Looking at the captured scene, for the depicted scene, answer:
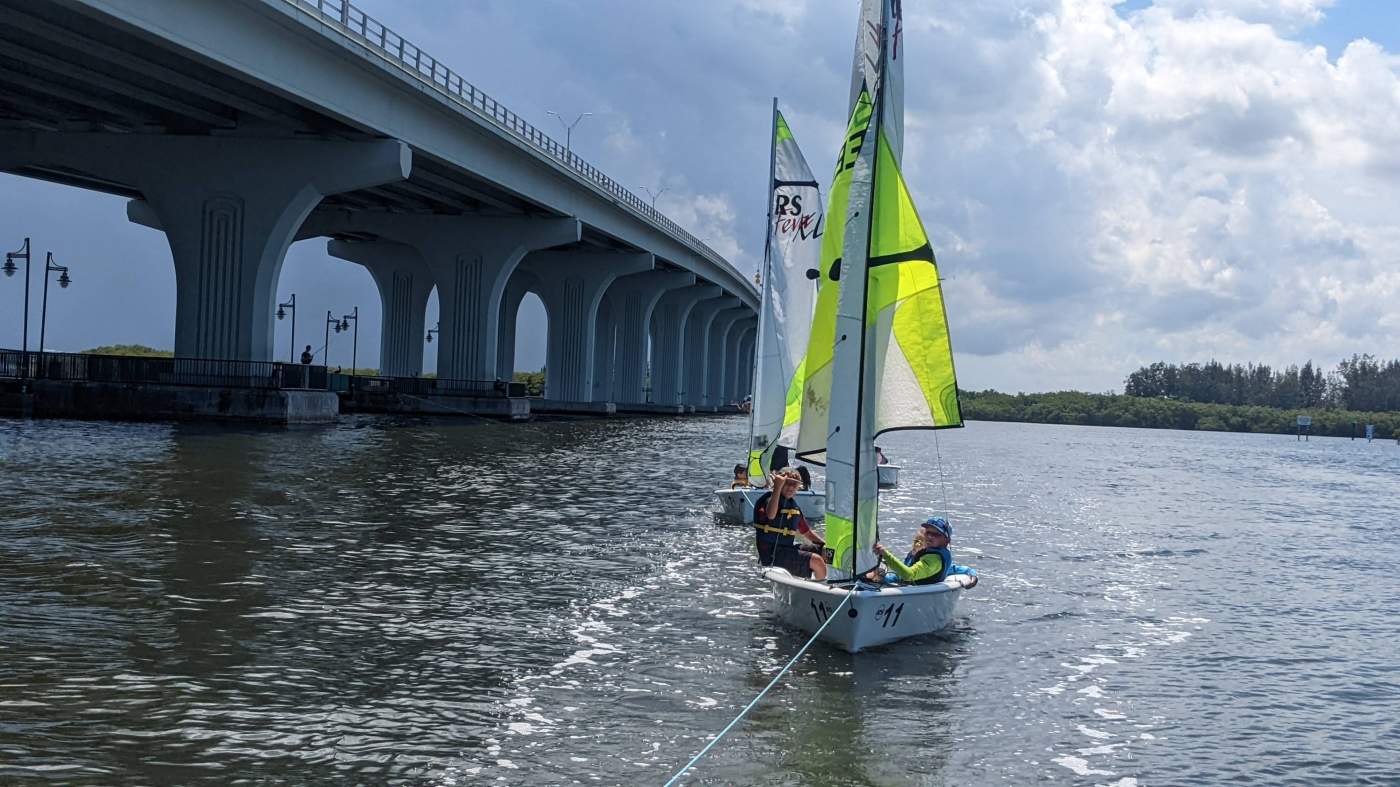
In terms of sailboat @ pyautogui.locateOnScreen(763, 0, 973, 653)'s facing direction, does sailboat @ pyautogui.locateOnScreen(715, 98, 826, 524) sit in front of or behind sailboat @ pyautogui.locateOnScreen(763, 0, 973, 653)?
behind

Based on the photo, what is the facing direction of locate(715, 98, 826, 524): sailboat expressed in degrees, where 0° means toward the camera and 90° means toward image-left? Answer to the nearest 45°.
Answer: approximately 45°

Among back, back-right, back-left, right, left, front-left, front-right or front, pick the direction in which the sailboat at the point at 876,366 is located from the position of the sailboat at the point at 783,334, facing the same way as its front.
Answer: front-left

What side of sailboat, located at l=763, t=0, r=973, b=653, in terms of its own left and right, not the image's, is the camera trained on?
front

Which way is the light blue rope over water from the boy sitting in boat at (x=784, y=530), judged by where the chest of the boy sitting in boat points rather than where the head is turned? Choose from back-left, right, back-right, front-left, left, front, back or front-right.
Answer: front-right

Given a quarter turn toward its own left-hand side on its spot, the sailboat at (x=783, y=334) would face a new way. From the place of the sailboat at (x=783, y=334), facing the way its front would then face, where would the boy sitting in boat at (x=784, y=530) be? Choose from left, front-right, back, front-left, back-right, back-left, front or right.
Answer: front-right

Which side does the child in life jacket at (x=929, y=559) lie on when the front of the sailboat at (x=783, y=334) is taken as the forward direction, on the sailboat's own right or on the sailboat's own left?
on the sailboat's own left

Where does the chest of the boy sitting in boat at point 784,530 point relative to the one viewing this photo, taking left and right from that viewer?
facing the viewer and to the right of the viewer
